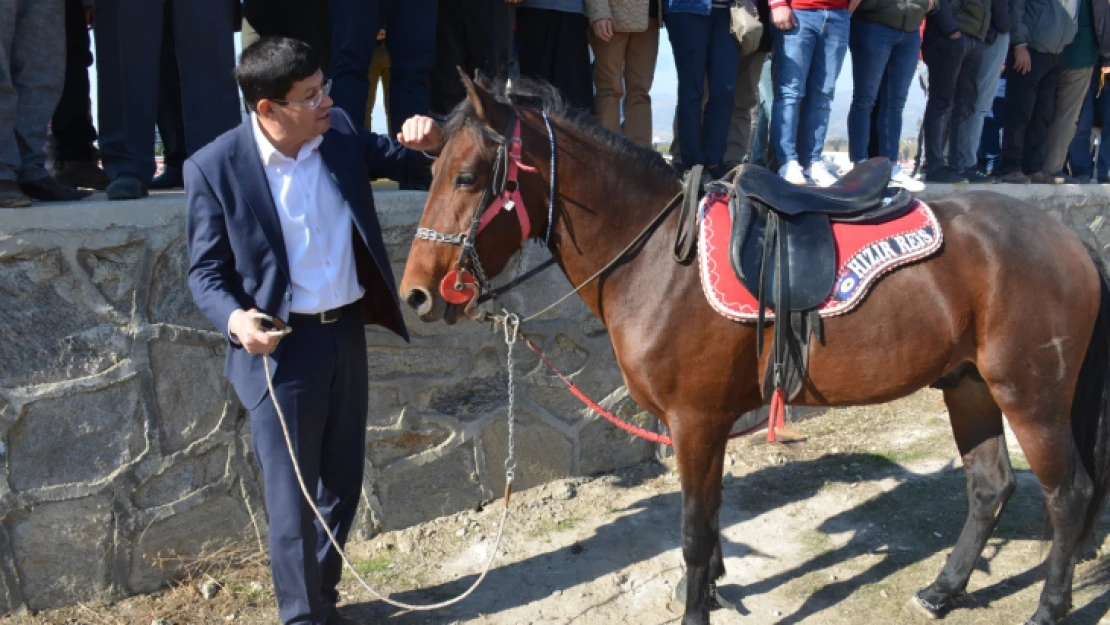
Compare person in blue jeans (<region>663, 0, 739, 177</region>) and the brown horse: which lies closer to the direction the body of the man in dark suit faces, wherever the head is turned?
the brown horse

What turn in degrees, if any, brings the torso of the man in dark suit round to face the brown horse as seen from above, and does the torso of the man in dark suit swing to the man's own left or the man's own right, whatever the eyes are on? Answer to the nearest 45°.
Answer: approximately 45° to the man's own left

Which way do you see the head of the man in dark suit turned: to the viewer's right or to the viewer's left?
to the viewer's right

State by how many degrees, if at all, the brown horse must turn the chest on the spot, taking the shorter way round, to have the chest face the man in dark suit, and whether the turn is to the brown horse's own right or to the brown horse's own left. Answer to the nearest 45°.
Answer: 0° — it already faces them

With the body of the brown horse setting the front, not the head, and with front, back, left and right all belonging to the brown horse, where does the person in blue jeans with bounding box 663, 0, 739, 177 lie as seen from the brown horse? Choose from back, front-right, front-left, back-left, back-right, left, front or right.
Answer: right

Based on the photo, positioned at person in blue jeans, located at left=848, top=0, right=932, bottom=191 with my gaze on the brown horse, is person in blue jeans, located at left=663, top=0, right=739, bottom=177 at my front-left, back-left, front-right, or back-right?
front-right

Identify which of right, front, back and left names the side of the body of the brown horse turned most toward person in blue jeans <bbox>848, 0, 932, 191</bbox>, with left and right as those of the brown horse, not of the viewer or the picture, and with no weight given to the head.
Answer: right

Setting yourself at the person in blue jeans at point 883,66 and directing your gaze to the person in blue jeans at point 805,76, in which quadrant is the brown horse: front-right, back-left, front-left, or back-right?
front-left

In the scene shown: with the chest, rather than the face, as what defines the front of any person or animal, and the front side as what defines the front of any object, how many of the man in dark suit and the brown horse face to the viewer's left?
1

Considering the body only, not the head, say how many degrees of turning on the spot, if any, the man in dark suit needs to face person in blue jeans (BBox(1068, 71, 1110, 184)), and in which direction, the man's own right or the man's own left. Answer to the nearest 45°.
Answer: approximately 90° to the man's own left

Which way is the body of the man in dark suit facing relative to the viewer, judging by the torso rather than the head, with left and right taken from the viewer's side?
facing the viewer and to the right of the viewer

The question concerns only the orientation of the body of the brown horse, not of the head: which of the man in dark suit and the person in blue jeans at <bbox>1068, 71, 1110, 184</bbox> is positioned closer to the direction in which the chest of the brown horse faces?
the man in dark suit

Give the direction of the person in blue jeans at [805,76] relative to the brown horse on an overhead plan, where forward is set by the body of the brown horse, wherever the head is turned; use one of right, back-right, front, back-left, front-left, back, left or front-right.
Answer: right

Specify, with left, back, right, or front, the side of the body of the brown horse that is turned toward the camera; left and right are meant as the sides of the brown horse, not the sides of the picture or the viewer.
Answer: left
